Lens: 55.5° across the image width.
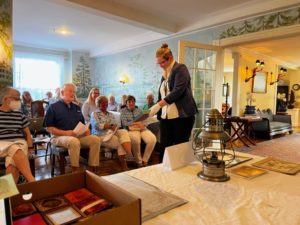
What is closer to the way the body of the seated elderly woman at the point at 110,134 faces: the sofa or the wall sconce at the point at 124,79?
the sofa

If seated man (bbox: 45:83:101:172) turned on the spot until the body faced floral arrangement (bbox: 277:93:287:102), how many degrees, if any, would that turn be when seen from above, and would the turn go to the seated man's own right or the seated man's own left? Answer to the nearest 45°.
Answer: approximately 90° to the seated man's own left

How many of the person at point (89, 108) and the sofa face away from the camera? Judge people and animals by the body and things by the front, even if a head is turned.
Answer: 0

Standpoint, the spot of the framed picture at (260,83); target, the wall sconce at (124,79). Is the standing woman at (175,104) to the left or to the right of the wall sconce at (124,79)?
left

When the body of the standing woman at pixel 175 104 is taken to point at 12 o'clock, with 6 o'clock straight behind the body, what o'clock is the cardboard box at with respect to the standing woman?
The cardboard box is roughly at 11 o'clock from the standing woman.

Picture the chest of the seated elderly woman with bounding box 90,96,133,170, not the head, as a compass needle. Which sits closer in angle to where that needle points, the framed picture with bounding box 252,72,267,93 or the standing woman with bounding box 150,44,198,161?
the standing woman
